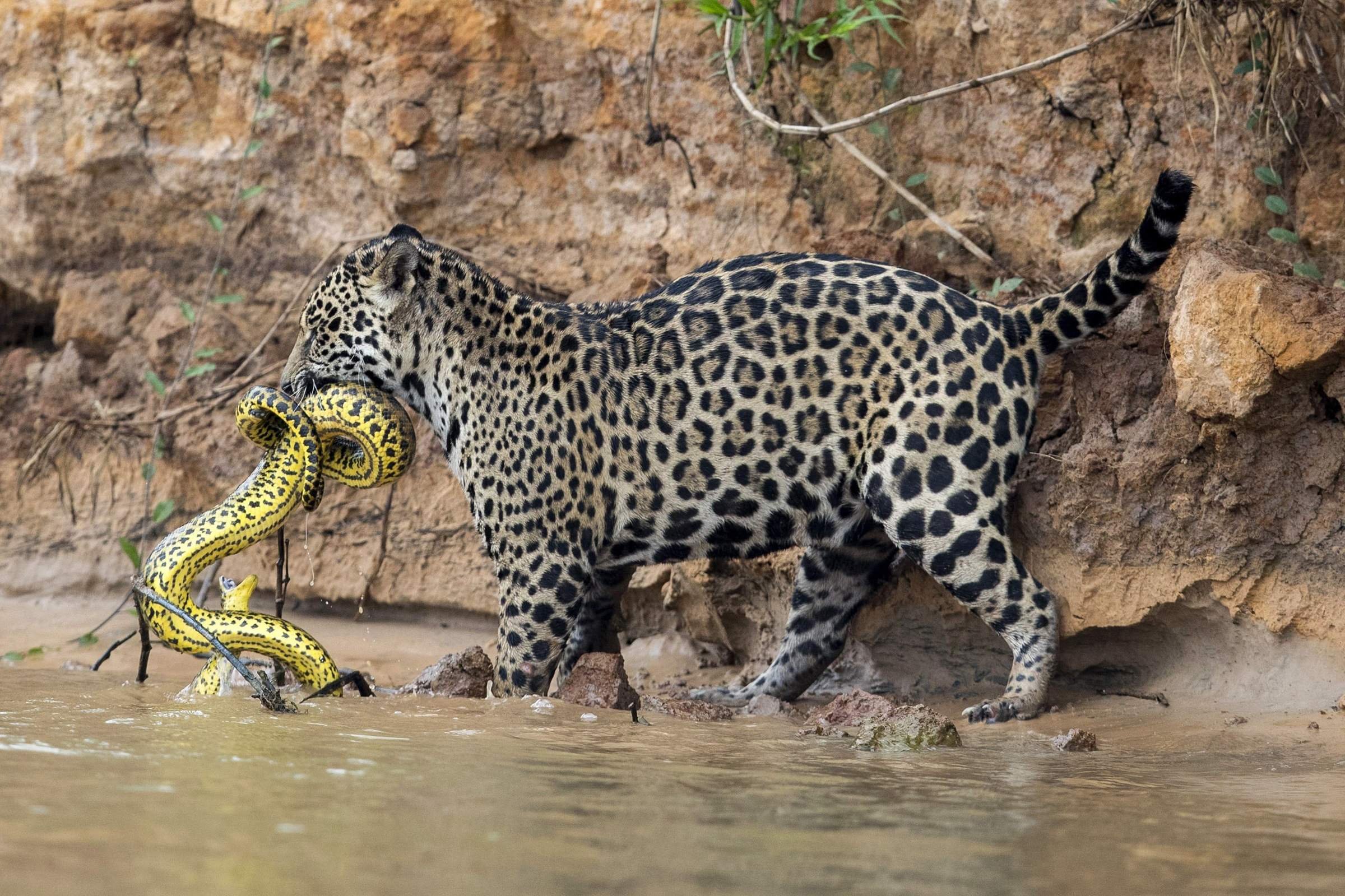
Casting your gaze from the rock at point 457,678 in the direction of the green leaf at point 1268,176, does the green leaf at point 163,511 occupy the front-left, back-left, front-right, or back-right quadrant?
back-left

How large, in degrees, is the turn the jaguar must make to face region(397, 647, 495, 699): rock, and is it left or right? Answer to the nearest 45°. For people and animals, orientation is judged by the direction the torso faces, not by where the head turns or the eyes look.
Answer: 0° — it already faces it

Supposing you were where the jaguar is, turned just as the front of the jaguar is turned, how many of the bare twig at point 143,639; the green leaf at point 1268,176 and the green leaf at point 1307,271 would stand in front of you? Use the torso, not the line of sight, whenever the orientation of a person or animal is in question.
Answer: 1

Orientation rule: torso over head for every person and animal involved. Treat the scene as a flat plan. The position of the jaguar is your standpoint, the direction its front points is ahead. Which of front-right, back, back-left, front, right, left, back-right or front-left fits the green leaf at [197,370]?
front-right

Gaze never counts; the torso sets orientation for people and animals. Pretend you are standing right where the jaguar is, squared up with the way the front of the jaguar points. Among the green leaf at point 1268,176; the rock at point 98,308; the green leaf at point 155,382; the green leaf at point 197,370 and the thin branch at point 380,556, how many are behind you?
1

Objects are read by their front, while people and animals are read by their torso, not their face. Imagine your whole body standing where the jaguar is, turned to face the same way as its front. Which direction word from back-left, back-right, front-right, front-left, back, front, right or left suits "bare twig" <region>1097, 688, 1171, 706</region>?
back

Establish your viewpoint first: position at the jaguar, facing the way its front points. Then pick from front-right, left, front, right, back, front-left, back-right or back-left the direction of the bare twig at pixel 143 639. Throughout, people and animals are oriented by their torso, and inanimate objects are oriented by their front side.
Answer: front

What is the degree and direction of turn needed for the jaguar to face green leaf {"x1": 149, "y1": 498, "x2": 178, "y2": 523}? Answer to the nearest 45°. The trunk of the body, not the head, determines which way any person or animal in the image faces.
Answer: approximately 45° to its right

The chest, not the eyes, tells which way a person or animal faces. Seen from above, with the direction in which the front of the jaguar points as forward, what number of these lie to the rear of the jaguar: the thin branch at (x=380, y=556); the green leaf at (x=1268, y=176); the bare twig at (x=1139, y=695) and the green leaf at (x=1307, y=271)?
3

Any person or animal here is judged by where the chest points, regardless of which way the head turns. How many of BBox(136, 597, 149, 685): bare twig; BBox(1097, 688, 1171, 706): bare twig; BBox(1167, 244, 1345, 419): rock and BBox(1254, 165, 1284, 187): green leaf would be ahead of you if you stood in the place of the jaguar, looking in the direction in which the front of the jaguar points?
1

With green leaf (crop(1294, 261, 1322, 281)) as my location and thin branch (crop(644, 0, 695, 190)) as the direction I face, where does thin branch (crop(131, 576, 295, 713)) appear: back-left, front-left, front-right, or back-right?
front-left

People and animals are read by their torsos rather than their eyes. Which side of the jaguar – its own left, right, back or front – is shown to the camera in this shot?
left
